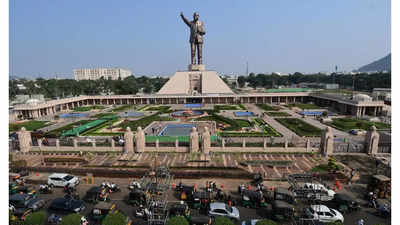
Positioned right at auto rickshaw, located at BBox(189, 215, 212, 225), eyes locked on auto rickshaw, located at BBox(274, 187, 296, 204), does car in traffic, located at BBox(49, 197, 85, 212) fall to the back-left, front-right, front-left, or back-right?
back-left

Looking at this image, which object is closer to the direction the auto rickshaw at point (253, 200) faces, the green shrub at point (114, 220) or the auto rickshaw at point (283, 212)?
the auto rickshaw

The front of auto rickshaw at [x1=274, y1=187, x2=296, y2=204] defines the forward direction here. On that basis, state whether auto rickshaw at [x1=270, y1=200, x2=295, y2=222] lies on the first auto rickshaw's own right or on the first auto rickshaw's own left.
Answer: on the first auto rickshaw's own right
